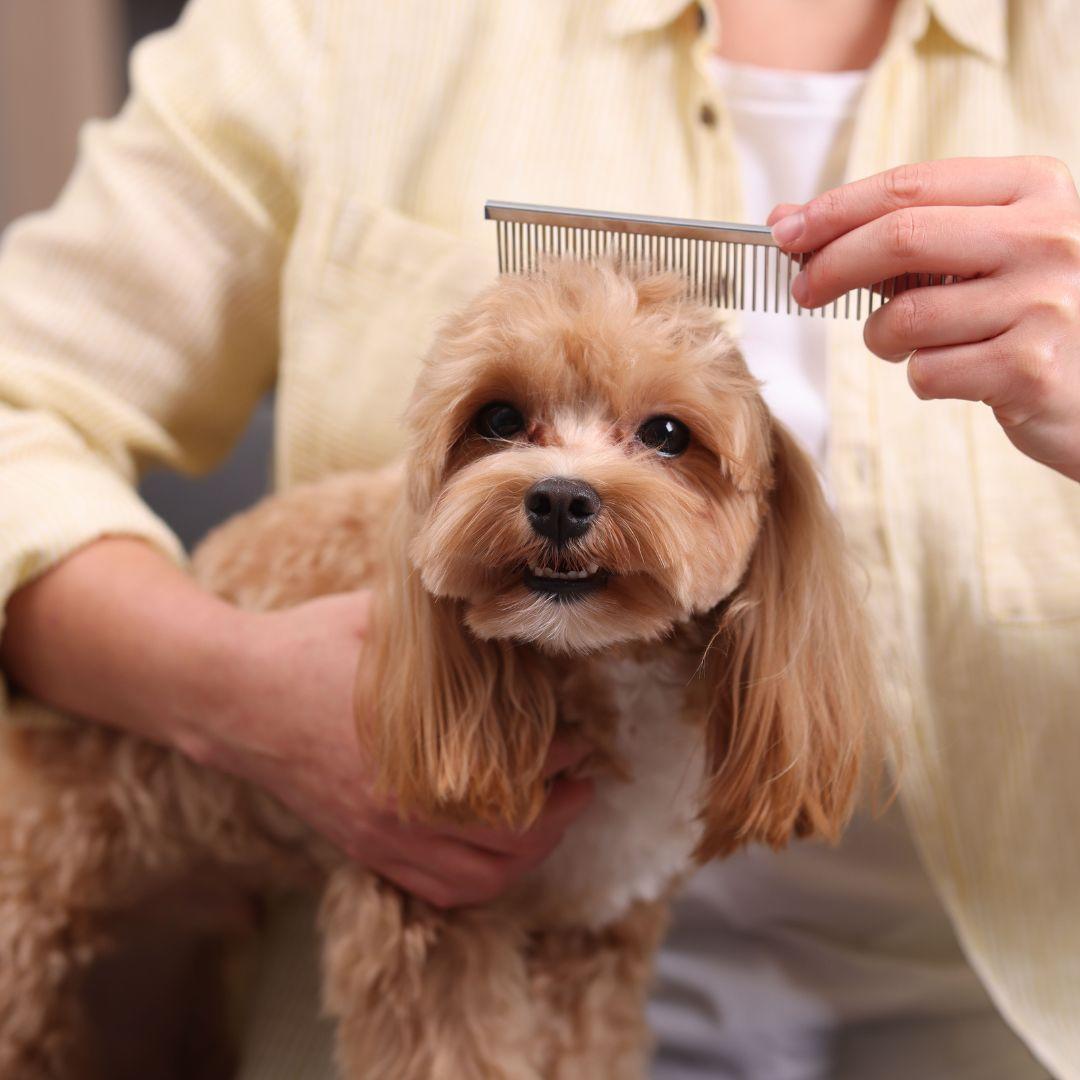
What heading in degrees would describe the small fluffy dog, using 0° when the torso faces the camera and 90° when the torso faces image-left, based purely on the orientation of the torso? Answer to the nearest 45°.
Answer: approximately 315°

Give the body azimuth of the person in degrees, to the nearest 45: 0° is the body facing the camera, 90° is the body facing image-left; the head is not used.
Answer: approximately 0°
